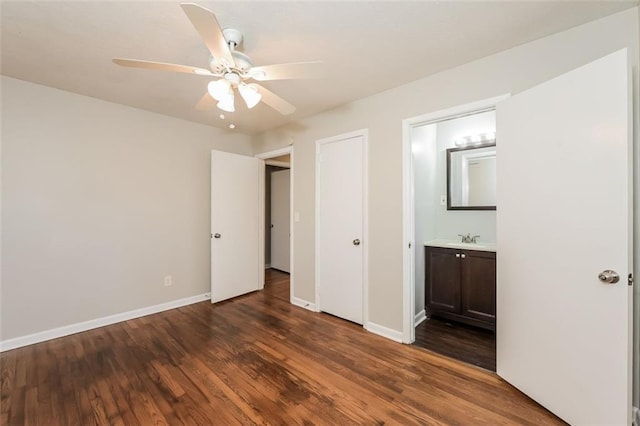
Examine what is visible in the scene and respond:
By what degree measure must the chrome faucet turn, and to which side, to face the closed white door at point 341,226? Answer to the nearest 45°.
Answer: approximately 45° to its right

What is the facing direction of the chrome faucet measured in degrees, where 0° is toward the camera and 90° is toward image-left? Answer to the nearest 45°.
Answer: approximately 0°

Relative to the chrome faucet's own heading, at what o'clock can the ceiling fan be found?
The ceiling fan is roughly at 1 o'clock from the chrome faucet.

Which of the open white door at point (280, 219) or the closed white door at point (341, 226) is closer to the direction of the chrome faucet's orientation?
the closed white door

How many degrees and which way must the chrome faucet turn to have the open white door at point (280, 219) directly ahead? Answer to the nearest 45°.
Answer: approximately 90° to its right
